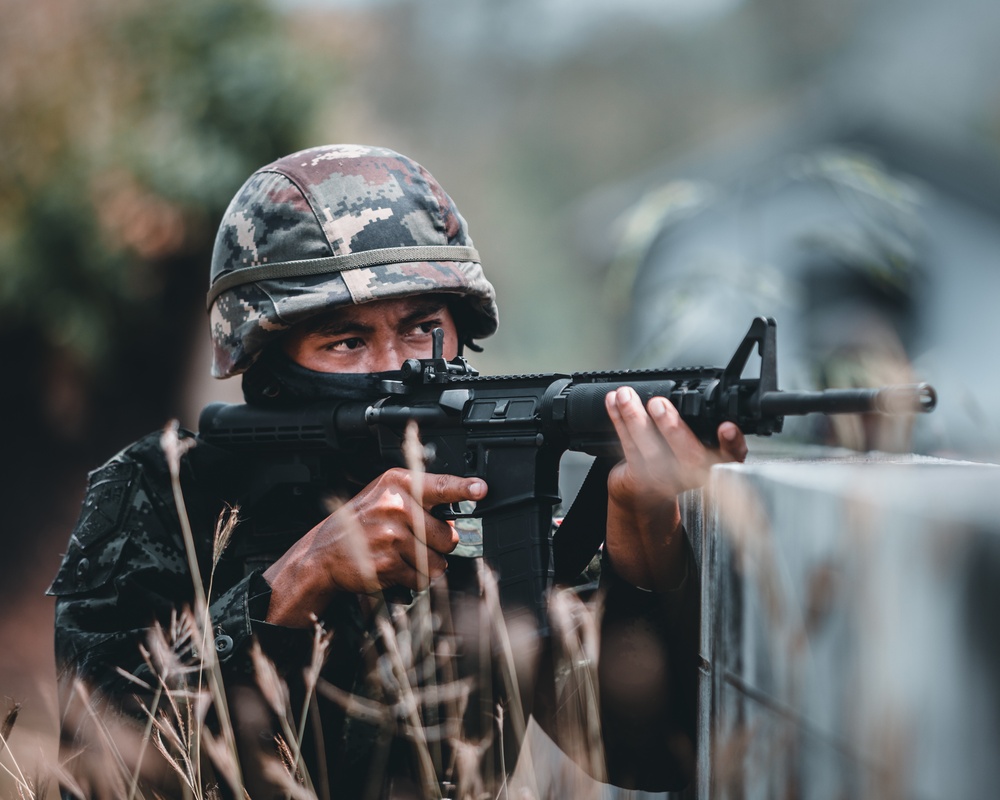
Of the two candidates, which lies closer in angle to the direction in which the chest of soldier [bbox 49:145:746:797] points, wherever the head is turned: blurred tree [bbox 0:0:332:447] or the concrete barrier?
the concrete barrier

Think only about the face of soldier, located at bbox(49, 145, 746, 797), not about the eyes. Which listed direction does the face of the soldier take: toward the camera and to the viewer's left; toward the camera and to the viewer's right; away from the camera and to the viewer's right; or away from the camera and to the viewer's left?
toward the camera and to the viewer's right

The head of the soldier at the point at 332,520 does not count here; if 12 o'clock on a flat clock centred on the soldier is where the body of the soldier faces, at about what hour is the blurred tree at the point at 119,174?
The blurred tree is roughly at 7 o'clock from the soldier.

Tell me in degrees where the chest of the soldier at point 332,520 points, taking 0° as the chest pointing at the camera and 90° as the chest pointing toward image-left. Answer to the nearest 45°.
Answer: approximately 315°

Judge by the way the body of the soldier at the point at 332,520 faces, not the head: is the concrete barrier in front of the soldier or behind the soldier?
in front
